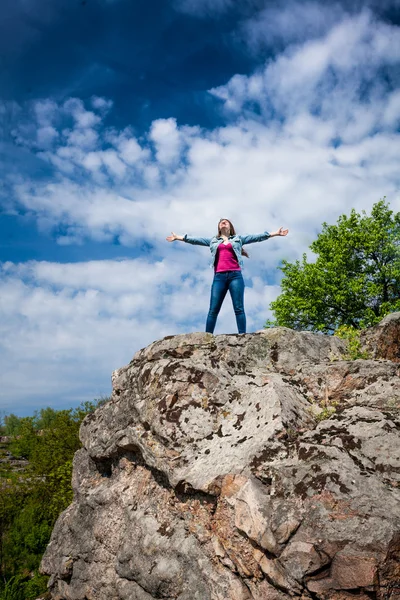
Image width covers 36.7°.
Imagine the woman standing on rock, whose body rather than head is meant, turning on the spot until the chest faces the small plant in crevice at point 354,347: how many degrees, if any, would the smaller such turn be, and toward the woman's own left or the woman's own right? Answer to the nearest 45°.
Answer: approximately 90° to the woman's own left

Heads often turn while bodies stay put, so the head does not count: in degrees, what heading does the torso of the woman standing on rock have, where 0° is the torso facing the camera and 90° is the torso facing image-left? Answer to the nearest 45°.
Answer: approximately 0°

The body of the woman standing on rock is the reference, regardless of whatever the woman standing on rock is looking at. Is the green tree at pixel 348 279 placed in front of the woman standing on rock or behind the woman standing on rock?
behind
